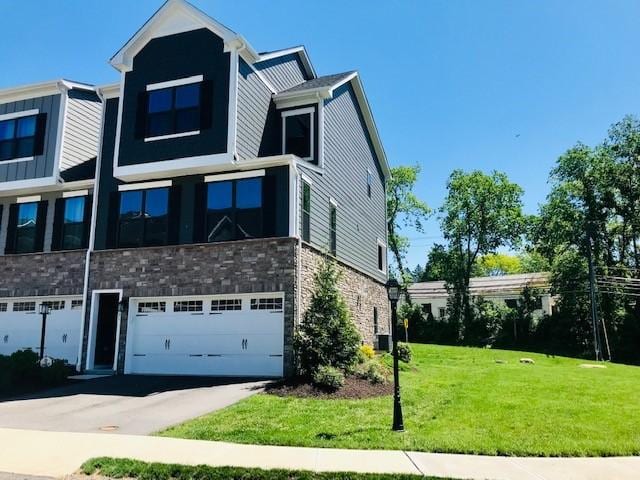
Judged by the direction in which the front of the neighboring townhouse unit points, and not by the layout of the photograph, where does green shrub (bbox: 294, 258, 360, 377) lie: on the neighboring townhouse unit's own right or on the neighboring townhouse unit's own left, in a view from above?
on the neighboring townhouse unit's own left

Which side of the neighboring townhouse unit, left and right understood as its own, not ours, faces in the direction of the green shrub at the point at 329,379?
left

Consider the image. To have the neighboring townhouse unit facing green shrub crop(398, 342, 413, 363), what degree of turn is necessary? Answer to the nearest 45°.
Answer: approximately 90° to its left

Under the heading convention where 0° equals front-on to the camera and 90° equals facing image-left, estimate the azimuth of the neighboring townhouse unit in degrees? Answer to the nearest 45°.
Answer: approximately 45°

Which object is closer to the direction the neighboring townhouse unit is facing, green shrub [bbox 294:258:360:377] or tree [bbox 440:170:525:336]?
the green shrub

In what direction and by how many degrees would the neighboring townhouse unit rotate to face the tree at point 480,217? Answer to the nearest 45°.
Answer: approximately 135° to its left

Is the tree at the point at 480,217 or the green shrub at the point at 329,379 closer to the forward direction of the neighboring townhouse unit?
the green shrub

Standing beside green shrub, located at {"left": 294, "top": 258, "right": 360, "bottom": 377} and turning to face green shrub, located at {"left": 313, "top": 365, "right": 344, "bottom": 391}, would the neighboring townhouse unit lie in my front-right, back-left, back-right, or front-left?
back-right
